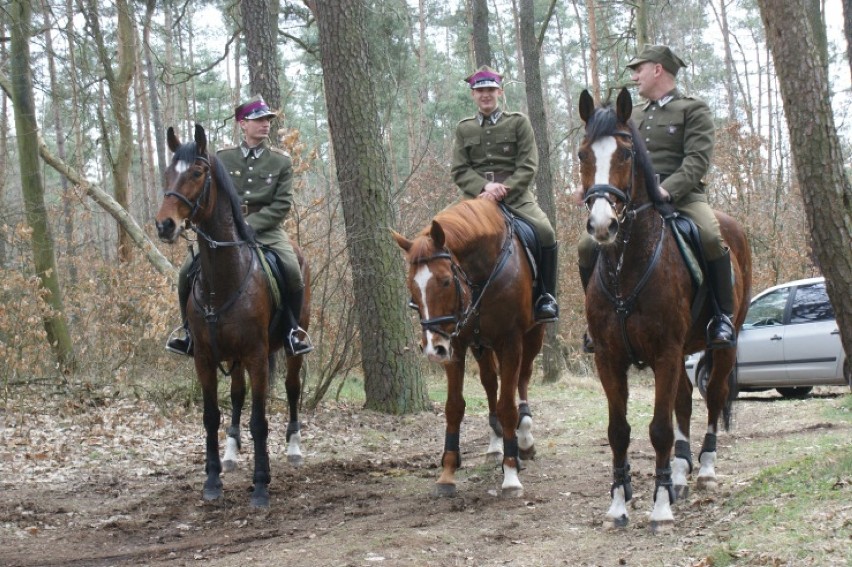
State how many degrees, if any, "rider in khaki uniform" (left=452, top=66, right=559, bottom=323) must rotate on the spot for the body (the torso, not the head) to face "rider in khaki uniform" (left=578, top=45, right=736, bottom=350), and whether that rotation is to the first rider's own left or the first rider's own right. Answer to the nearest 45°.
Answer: approximately 45° to the first rider's own left

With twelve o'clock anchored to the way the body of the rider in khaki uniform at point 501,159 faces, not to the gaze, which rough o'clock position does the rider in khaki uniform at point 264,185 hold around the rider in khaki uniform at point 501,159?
the rider in khaki uniform at point 264,185 is roughly at 3 o'clock from the rider in khaki uniform at point 501,159.

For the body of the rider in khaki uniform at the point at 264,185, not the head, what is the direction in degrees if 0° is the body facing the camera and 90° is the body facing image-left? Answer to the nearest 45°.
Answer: approximately 0°

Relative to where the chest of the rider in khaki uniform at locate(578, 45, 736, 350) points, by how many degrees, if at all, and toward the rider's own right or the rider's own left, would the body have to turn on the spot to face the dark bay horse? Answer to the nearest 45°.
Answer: approximately 45° to the rider's own right

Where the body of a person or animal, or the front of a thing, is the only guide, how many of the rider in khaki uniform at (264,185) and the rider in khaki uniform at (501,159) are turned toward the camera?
2

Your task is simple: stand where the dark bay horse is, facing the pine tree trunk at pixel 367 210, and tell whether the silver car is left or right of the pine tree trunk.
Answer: right

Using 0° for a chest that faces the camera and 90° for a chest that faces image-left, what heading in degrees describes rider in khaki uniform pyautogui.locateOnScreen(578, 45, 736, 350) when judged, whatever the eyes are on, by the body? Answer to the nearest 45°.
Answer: approximately 45°

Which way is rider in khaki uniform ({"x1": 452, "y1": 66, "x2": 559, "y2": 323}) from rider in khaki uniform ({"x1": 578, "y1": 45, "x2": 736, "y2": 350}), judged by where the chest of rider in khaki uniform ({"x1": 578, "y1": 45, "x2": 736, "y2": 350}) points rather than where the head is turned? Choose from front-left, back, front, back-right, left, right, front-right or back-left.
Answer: right

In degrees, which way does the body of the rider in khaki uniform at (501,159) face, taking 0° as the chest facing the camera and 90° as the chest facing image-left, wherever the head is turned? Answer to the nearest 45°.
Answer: approximately 0°

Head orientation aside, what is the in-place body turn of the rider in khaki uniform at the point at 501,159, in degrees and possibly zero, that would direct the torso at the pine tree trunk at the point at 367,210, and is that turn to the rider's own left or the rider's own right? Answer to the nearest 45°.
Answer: approximately 135° to the rider's own right

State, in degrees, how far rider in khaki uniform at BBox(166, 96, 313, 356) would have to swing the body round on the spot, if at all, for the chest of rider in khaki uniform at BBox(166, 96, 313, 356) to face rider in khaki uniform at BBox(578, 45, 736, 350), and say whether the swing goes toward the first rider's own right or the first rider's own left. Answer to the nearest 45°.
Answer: approximately 45° to the first rider's own left
